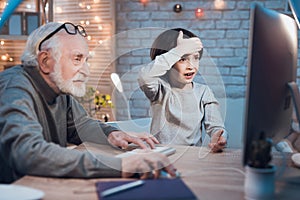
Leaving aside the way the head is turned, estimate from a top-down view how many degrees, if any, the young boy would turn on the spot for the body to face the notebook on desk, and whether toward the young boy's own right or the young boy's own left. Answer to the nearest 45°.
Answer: approximately 45° to the young boy's own right

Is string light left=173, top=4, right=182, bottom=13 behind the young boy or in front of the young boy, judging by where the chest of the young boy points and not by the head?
behind

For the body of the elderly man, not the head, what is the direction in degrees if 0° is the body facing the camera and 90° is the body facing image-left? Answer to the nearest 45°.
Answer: approximately 270°

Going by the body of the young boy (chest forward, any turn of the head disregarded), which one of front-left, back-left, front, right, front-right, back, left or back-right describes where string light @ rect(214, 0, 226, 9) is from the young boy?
back-left

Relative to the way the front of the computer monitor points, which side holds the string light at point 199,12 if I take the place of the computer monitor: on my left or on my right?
on my right

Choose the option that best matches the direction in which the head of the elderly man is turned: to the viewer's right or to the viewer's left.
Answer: to the viewer's right

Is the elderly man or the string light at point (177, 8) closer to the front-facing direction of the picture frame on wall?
the elderly man

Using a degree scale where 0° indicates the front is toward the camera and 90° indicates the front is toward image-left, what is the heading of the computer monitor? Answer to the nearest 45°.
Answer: approximately 90°
